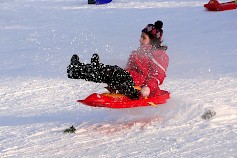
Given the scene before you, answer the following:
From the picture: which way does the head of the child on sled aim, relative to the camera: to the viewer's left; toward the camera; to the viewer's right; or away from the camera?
to the viewer's left

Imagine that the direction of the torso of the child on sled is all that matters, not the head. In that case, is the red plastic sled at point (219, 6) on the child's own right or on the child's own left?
on the child's own right

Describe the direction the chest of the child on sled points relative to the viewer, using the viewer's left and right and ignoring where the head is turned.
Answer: facing to the left of the viewer
